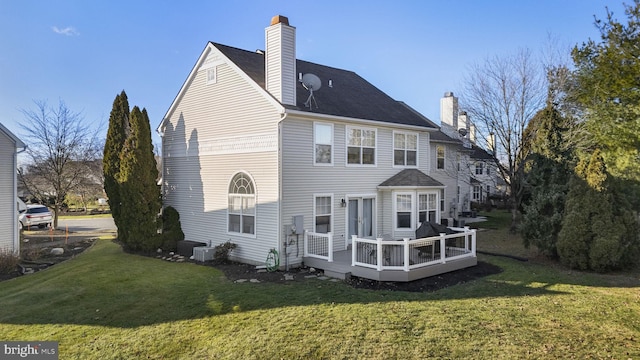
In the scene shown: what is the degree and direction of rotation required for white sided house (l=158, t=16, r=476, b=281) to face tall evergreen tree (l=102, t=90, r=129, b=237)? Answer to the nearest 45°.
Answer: approximately 45° to its left

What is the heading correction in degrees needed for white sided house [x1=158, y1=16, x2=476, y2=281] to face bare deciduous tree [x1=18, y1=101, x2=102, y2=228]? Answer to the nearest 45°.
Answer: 0° — it already faces it

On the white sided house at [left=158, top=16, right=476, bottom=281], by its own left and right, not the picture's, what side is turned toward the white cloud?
front

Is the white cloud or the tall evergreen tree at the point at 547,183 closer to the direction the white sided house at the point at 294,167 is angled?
the white cloud

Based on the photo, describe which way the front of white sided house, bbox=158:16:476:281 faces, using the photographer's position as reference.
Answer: facing away from the viewer and to the left of the viewer

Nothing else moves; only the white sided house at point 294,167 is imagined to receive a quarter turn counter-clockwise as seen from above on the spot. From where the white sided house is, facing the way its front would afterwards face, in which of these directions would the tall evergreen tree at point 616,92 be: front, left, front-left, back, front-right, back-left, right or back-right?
back-left

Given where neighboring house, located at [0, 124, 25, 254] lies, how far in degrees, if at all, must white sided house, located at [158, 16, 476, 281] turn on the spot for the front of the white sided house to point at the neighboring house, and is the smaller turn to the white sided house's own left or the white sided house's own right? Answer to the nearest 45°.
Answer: approximately 45° to the white sided house's own left

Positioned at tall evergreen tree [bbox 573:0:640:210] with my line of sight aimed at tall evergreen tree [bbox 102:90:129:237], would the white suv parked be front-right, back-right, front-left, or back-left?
front-right

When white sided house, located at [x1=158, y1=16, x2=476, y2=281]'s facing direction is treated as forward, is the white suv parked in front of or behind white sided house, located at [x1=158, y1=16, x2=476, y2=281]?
in front

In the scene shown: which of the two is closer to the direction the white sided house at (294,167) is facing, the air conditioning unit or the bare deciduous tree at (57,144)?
the bare deciduous tree

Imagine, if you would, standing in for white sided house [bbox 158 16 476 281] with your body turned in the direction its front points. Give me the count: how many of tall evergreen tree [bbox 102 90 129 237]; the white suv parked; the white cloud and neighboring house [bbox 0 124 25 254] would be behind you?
0
